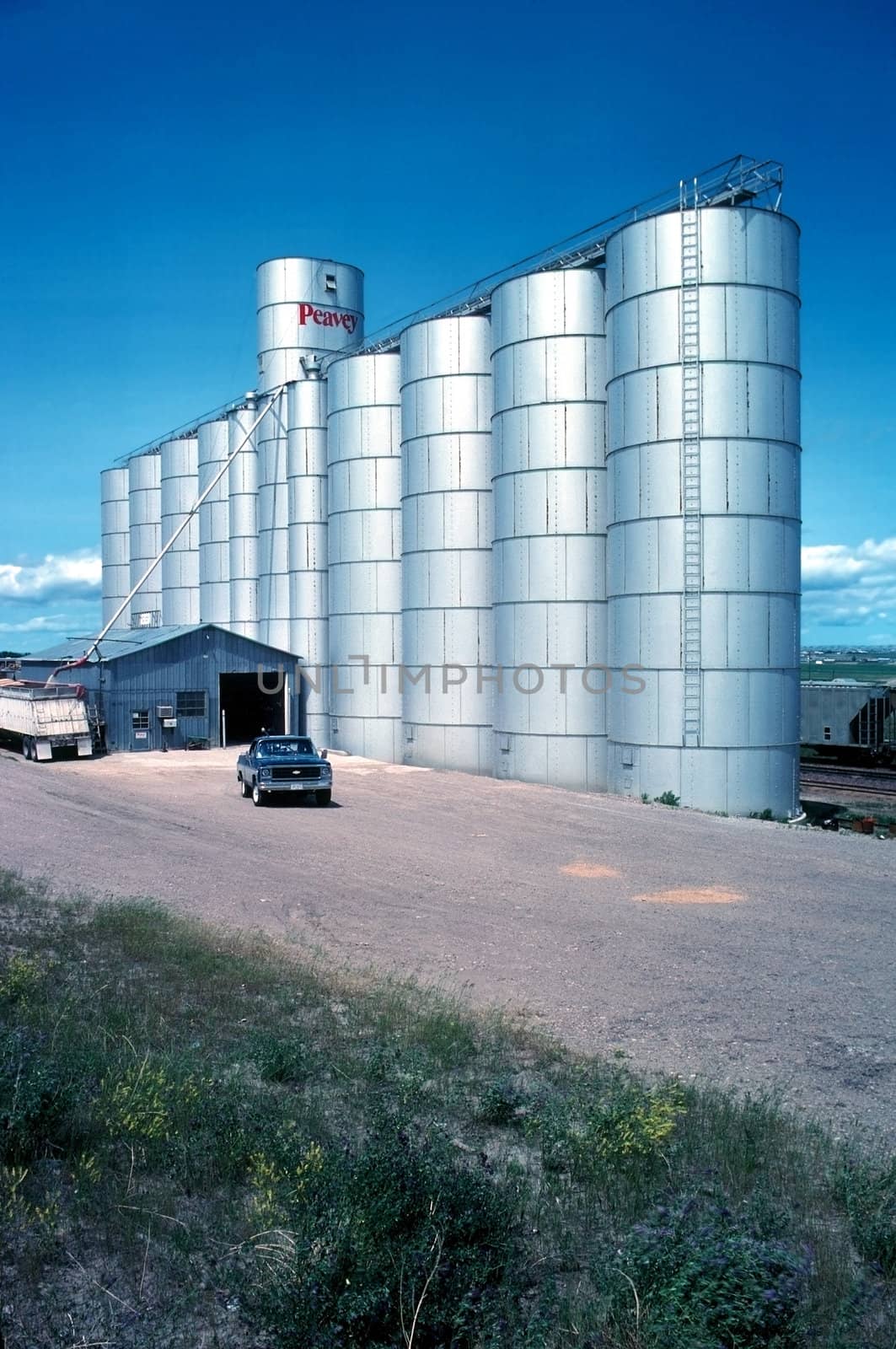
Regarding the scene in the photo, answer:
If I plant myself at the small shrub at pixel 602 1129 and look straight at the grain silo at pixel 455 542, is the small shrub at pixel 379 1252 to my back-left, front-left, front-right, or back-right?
back-left

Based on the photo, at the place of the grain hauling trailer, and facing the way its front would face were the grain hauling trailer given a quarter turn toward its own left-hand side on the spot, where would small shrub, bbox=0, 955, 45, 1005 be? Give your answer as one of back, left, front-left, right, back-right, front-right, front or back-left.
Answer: front-left

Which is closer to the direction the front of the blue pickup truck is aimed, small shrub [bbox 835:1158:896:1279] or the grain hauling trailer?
the small shrub

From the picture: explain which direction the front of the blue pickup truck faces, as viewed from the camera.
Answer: facing the viewer

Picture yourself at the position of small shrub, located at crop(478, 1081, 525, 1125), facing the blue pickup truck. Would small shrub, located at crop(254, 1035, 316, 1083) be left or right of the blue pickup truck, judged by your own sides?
left

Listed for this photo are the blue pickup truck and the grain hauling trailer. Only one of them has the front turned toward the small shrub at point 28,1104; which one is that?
the blue pickup truck

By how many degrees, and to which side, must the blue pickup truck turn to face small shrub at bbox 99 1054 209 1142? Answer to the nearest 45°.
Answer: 0° — it already faces it

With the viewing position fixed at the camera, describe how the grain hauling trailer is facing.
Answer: facing away from the viewer and to the left of the viewer

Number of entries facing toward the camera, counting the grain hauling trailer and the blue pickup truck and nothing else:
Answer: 1

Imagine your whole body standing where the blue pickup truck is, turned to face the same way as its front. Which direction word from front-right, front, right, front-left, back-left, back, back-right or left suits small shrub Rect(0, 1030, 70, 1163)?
front

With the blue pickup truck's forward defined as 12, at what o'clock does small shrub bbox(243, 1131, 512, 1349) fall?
The small shrub is roughly at 12 o'clock from the blue pickup truck.

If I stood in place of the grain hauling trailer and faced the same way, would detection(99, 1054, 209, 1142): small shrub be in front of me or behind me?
behind

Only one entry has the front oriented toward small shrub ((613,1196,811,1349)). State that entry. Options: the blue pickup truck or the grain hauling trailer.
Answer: the blue pickup truck

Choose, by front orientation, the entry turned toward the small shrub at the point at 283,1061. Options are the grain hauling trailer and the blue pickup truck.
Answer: the blue pickup truck

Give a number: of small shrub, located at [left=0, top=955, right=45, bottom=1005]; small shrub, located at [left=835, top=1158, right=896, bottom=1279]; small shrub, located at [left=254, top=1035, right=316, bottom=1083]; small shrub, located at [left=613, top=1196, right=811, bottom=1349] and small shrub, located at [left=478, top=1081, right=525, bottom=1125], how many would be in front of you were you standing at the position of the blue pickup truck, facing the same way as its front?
5

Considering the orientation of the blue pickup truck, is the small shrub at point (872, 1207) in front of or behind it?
in front
